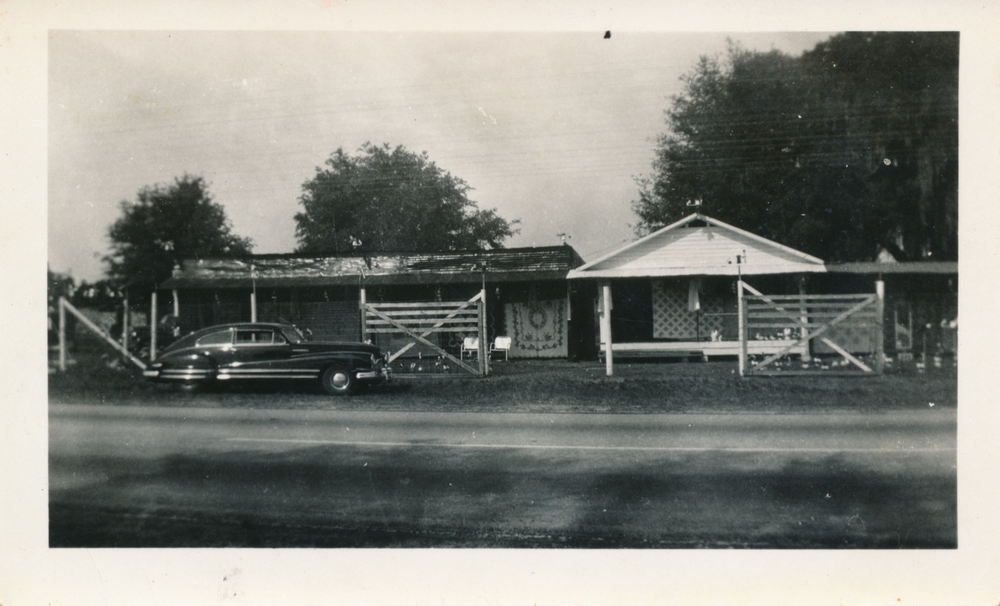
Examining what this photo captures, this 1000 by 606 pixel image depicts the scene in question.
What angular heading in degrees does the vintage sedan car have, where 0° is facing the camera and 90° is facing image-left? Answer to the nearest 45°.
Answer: approximately 270°

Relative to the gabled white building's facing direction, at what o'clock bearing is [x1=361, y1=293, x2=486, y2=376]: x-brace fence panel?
The x-brace fence panel is roughly at 2 o'clock from the gabled white building.

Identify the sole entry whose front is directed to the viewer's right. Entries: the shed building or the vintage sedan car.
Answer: the vintage sedan car

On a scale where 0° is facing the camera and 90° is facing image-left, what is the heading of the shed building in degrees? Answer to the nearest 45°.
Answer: approximately 0°

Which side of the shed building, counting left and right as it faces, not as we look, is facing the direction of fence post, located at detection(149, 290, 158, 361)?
right

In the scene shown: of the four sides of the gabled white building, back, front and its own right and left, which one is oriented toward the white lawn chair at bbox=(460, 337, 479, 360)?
right

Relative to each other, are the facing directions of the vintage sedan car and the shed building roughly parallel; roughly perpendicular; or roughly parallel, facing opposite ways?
roughly perpendicular
